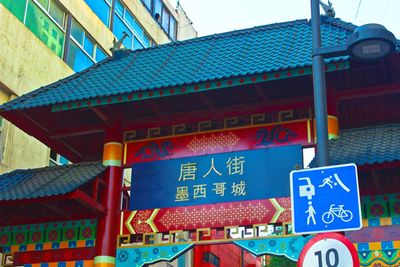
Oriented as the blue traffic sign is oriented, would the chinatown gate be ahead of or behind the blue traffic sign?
behind

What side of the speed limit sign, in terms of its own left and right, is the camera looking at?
front

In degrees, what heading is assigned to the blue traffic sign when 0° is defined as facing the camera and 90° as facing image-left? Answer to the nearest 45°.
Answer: approximately 0°

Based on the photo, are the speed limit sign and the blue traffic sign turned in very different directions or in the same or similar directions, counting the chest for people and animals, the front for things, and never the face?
same or similar directions

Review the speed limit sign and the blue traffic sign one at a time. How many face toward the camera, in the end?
2

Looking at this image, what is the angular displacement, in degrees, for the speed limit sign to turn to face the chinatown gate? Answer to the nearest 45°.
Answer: approximately 135° to its right
